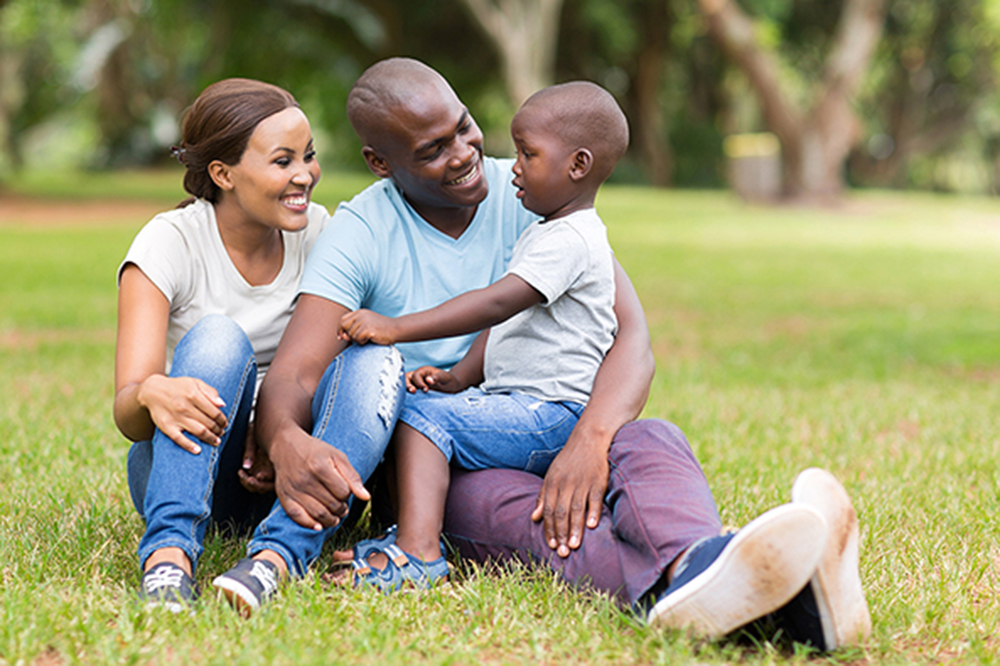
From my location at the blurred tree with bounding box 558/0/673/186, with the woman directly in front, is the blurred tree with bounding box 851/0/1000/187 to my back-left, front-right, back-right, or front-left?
back-left

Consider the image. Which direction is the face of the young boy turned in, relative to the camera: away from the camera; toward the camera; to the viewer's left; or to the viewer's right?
to the viewer's left

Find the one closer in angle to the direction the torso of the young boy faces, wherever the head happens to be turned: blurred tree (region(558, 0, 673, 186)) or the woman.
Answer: the woman

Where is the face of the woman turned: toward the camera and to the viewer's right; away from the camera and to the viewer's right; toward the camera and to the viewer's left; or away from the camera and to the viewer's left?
toward the camera and to the viewer's right

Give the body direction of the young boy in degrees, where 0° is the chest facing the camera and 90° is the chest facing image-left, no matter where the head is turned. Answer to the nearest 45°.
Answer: approximately 90°

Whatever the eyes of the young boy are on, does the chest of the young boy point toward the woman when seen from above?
yes

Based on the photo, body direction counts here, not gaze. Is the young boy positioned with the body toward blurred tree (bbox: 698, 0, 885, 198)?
no

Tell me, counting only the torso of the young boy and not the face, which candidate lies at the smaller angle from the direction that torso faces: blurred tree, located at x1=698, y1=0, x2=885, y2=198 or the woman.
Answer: the woman

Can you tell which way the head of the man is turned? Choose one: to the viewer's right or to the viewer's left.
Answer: to the viewer's right

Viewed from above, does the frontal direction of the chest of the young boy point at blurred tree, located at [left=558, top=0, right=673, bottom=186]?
no
